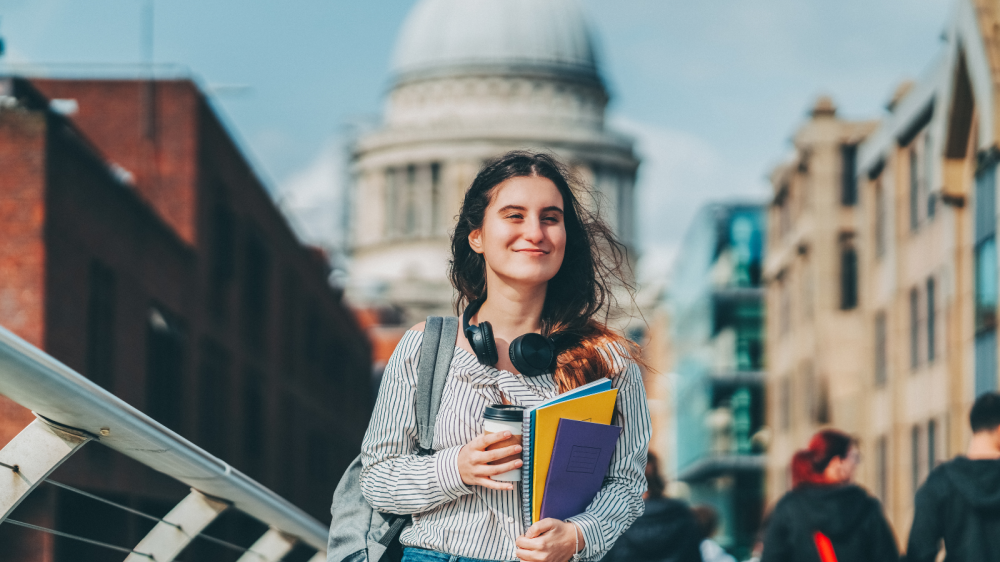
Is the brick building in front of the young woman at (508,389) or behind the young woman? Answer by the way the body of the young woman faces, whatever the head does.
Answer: behind

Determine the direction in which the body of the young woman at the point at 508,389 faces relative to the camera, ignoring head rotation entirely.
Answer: toward the camera

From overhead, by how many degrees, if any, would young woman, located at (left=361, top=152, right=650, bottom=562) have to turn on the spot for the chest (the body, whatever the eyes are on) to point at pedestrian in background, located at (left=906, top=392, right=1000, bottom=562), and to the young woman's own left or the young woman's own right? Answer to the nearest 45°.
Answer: approximately 135° to the young woman's own left

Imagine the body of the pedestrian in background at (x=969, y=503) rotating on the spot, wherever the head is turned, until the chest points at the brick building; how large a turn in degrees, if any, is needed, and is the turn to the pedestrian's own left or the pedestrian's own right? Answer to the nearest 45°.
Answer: approximately 45° to the pedestrian's own left

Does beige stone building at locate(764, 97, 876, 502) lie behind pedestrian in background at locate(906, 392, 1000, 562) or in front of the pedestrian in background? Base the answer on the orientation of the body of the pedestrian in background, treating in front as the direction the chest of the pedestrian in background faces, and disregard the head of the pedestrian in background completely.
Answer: in front

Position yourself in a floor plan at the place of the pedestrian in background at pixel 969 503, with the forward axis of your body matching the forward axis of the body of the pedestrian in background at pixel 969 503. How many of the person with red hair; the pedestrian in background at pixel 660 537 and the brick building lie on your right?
0

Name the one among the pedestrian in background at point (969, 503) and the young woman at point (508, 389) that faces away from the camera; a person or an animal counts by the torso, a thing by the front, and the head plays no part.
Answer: the pedestrian in background

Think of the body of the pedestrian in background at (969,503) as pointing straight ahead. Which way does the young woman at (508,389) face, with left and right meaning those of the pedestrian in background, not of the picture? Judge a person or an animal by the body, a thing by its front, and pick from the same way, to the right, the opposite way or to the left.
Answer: the opposite way

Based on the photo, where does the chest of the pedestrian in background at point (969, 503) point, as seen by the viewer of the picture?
away from the camera

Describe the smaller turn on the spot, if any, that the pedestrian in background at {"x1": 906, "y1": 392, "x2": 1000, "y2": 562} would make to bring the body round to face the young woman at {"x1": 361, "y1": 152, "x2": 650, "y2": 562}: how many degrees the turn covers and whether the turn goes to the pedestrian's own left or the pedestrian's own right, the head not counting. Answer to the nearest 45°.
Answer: approximately 180°

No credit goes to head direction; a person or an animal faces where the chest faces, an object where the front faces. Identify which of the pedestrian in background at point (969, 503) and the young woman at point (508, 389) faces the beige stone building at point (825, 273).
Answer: the pedestrian in background

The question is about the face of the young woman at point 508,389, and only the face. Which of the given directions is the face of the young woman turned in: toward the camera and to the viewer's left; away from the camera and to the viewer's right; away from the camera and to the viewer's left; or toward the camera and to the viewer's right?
toward the camera and to the viewer's right

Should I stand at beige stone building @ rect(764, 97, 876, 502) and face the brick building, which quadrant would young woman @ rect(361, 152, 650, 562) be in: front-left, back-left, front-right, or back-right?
front-left

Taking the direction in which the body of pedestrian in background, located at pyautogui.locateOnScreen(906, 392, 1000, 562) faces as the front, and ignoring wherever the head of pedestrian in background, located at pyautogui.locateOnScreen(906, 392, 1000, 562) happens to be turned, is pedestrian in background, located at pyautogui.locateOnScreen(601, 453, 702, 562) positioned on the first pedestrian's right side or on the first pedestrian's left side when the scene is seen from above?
on the first pedestrian's left side
